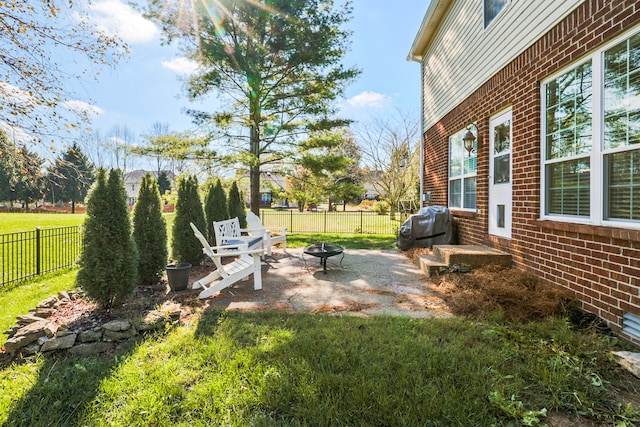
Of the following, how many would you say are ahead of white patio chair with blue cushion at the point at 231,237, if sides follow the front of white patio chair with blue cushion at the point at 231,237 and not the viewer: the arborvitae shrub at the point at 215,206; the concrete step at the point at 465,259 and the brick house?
2

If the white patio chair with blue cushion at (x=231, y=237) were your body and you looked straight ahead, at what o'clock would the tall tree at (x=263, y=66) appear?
The tall tree is roughly at 8 o'clock from the white patio chair with blue cushion.

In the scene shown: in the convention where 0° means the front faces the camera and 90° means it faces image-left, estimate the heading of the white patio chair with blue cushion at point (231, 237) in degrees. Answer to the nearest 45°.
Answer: approximately 315°

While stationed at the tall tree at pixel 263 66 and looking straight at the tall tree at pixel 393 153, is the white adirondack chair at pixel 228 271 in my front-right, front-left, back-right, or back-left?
back-right

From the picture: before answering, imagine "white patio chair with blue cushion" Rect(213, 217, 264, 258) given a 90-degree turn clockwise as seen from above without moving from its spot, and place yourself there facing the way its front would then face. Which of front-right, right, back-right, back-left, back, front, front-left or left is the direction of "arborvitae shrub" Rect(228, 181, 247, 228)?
back-right

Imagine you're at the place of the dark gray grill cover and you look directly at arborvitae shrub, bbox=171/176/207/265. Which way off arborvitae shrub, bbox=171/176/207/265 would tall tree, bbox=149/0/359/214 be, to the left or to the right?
right

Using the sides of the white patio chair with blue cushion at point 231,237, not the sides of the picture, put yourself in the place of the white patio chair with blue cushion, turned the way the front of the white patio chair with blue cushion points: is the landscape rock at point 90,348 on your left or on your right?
on your right

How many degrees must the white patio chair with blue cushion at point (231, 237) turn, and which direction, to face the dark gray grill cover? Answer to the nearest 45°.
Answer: approximately 45° to its left

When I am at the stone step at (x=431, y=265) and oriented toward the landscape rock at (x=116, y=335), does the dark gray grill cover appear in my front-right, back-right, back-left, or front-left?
back-right

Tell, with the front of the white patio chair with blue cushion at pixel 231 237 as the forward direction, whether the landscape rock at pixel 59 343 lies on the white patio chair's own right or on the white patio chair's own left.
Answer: on the white patio chair's own right
